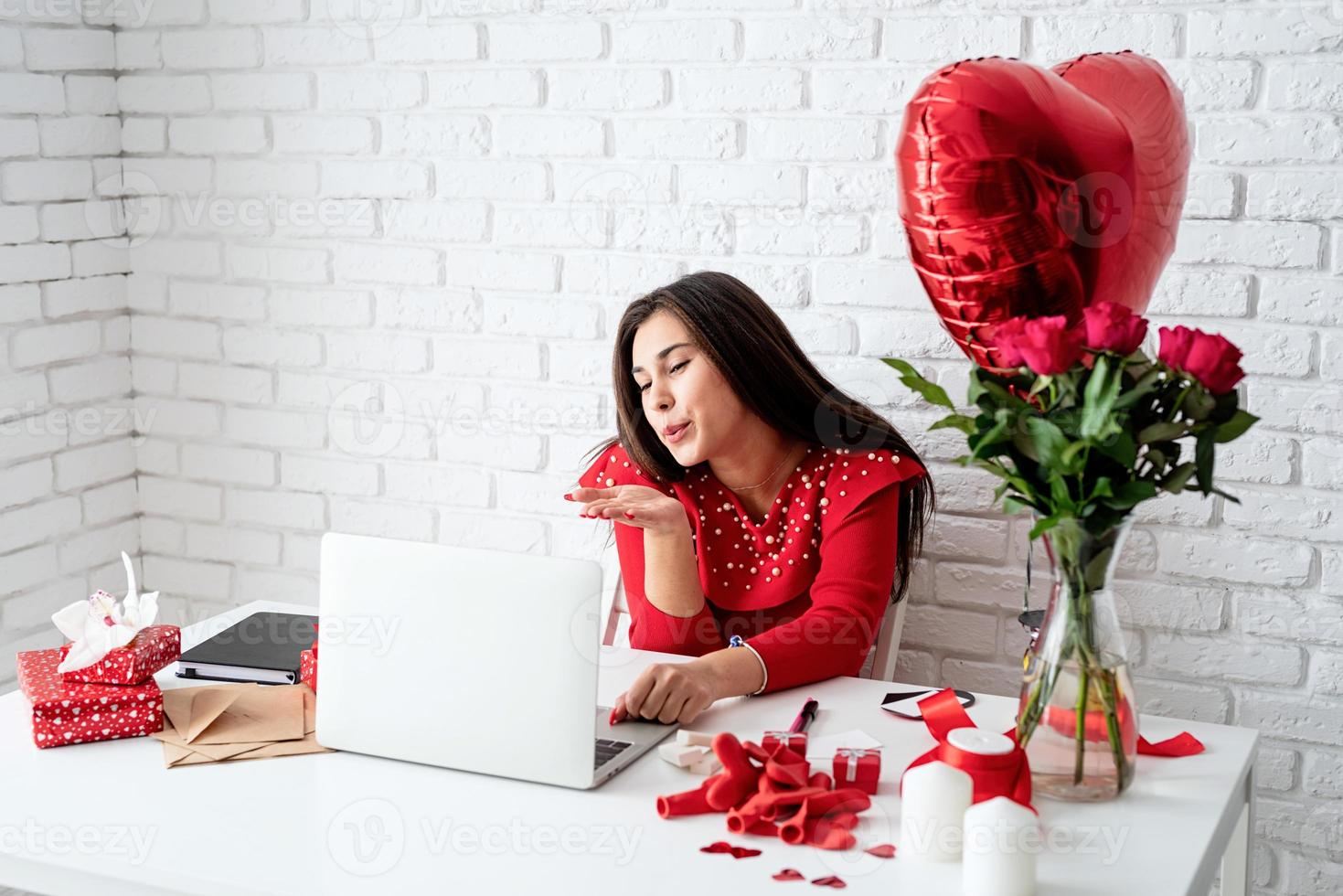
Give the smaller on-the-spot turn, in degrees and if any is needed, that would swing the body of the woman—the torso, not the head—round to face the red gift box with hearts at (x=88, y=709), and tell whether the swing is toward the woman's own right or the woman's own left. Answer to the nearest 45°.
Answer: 0° — they already face it

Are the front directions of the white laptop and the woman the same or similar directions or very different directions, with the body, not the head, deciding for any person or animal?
very different directions

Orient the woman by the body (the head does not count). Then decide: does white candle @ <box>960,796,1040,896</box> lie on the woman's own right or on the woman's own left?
on the woman's own left

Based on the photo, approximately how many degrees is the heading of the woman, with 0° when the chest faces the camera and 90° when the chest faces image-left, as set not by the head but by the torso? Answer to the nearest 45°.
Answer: approximately 45°

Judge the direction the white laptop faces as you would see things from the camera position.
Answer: facing away from the viewer and to the right of the viewer

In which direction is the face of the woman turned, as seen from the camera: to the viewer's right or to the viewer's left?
to the viewer's left
